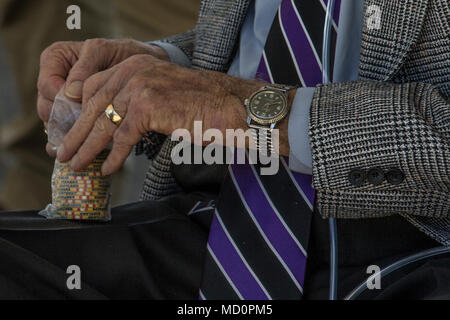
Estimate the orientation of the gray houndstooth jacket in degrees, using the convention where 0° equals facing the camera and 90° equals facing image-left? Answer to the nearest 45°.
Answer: approximately 45°
